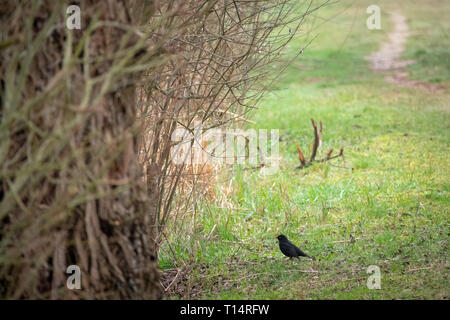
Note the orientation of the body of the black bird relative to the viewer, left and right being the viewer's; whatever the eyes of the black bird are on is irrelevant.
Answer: facing to the left of the viewer
